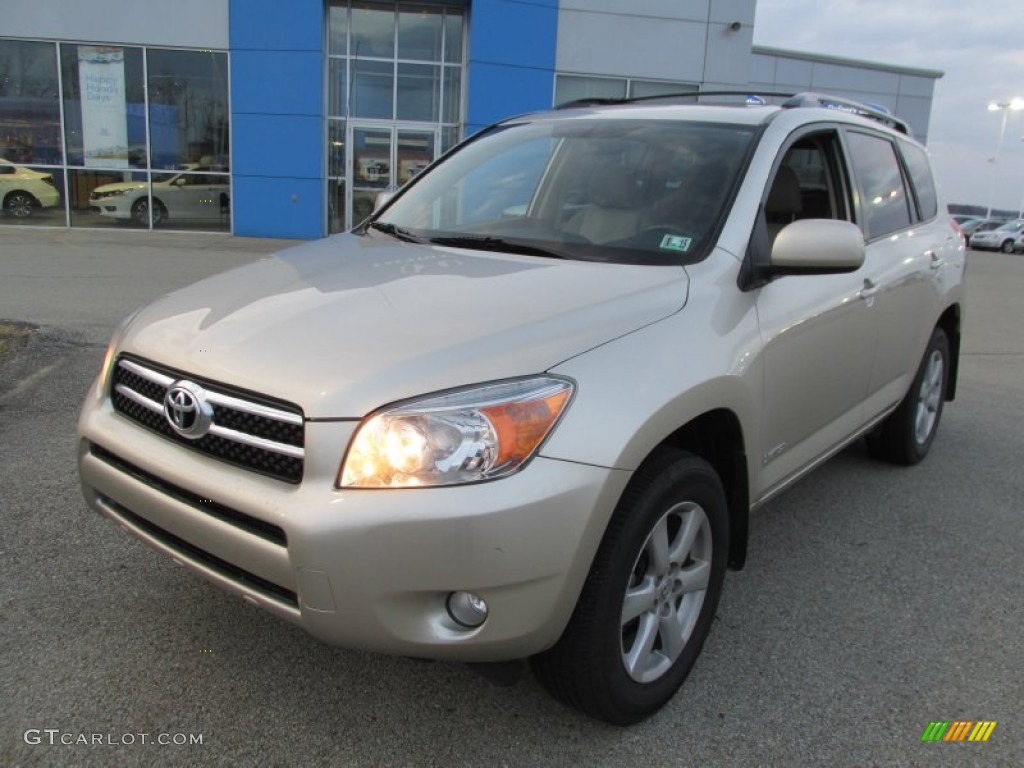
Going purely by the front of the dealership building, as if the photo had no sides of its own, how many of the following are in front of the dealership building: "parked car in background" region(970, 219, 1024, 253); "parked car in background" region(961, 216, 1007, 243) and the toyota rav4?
1

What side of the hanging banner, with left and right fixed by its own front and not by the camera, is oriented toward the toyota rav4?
front

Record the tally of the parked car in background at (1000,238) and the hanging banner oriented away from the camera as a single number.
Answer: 0

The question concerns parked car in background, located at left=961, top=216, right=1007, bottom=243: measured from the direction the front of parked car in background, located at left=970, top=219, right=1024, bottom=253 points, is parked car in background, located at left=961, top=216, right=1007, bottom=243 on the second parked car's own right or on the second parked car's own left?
on the second parked car's own right

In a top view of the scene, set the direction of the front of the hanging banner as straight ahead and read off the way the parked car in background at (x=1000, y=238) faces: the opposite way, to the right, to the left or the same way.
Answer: to the right

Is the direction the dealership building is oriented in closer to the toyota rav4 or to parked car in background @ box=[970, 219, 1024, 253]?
the toyota rav4

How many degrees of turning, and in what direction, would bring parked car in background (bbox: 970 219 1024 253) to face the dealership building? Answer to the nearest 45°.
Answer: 0° — it already faces it

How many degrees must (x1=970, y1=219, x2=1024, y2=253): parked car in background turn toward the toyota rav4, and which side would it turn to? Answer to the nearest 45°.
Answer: approximately 45° to its left

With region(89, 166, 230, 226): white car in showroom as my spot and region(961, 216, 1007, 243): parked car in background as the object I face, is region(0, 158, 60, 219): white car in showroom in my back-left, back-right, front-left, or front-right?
back-left

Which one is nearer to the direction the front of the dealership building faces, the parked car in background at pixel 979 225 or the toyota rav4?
the toyota rav4

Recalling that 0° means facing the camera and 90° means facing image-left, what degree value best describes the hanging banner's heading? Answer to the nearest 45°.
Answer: approximately 0°

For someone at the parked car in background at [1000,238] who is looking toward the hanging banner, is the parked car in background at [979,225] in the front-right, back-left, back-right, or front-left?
back-right

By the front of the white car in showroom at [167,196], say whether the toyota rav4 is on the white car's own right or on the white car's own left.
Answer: on the white car's own left

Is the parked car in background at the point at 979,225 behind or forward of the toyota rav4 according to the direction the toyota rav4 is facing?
behind

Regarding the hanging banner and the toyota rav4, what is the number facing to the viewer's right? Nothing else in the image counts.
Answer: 0
